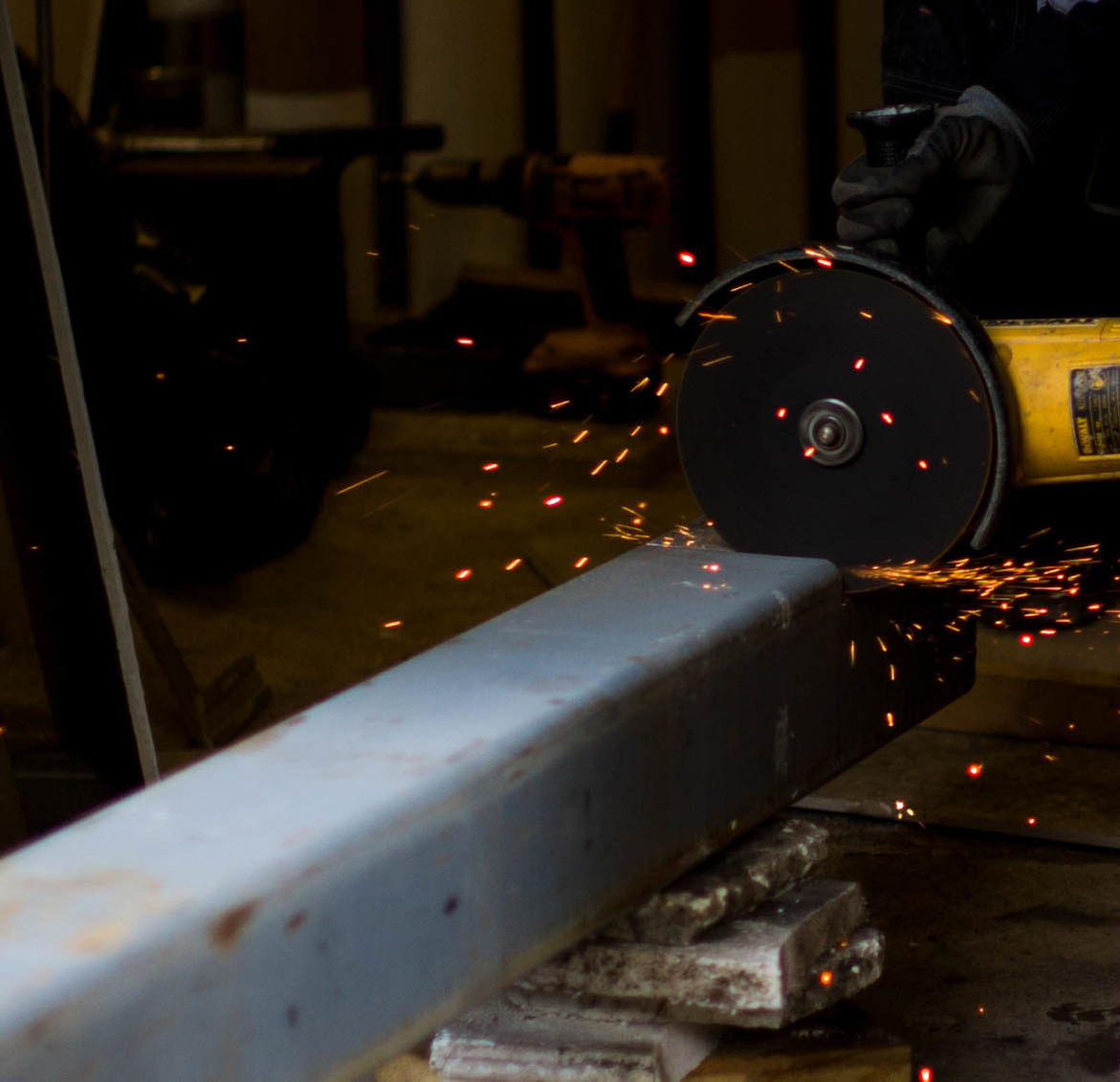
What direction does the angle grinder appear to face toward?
to the viewer's left

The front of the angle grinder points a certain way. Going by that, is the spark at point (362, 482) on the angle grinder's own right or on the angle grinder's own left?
on the angle grinder's own right

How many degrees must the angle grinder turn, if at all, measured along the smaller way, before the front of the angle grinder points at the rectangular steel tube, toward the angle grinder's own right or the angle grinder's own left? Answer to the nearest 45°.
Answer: approximately 45° to the angle grinder's own left

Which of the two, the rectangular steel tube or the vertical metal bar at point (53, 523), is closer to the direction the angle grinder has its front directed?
the vertical metal bar

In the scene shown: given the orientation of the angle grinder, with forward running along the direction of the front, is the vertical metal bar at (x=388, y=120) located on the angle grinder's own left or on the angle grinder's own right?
on the angle grinder's own right
